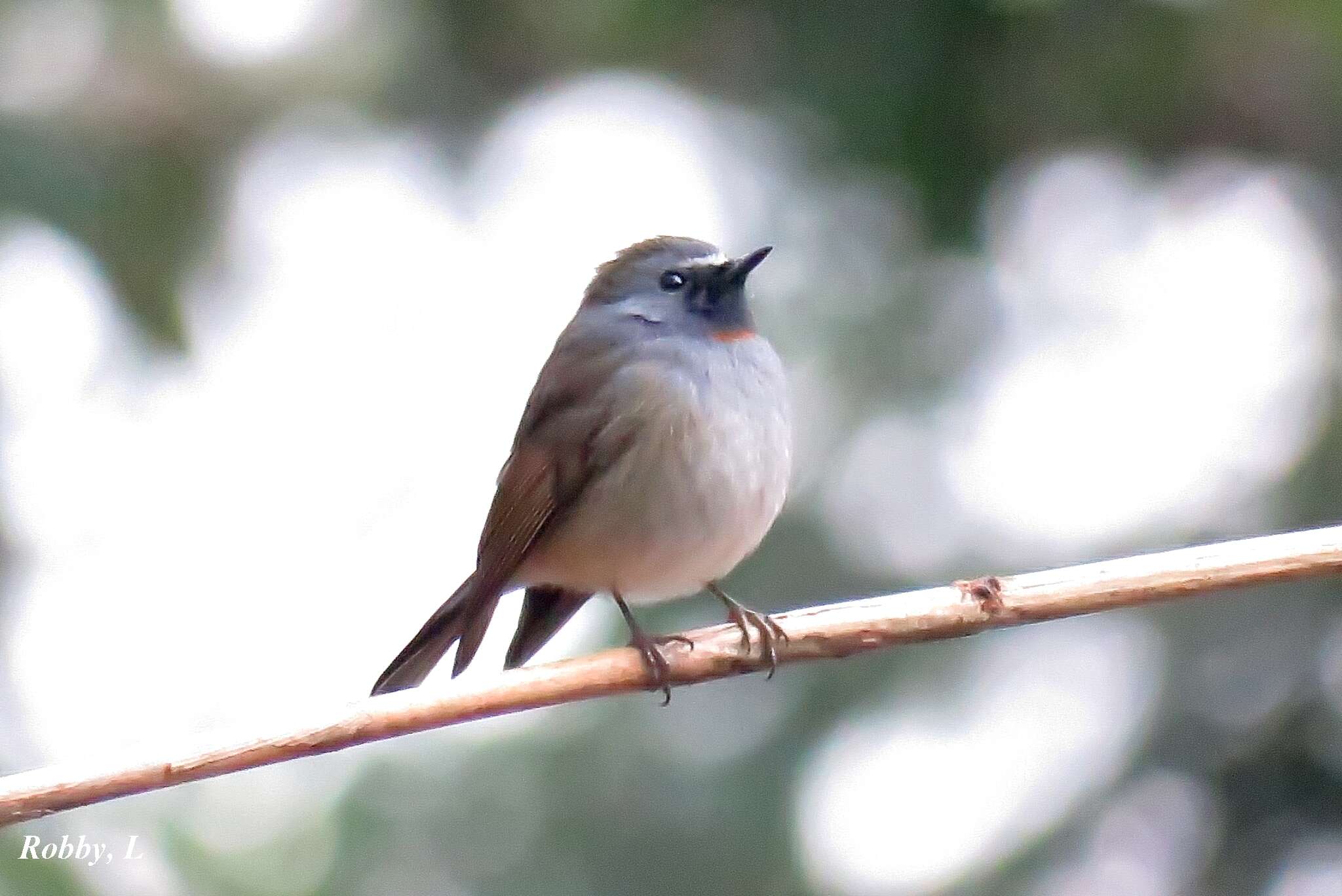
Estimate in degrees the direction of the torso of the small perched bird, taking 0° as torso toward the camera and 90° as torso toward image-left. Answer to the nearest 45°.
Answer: approximately 315°
